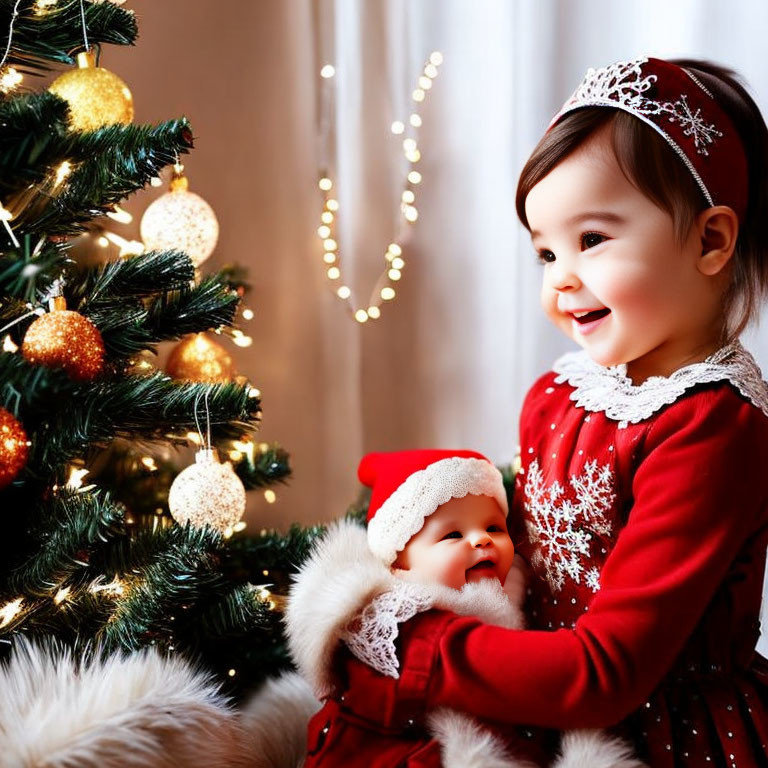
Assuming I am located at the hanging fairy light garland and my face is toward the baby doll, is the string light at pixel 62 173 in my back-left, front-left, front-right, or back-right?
front-right

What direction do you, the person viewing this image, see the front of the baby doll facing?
facing the viewer and to the right of the viewer

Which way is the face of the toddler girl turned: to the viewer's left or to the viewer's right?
to the viewer's left

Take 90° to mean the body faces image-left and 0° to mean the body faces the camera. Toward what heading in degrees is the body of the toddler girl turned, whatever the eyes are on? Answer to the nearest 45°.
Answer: approximately 45°
